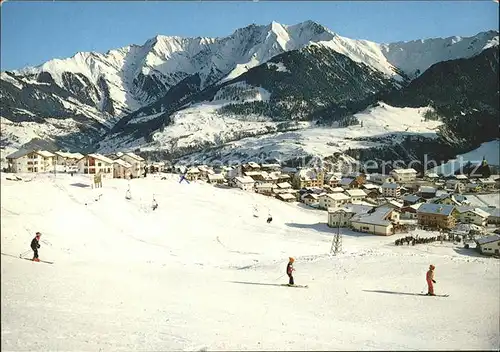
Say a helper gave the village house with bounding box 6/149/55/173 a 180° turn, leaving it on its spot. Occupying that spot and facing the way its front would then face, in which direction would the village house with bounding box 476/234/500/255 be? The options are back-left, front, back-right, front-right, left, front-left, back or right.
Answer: back-right

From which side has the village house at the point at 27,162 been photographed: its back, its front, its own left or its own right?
front

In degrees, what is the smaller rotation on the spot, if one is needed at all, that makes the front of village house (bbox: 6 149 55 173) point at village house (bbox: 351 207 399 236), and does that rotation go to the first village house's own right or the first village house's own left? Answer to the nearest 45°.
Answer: approximately 45° to the first village house's own left

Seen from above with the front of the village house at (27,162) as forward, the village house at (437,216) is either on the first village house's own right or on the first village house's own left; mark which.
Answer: on the first village house's own left

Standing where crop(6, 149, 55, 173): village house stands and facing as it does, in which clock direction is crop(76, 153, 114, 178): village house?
crop(76, 153, 114, 178): village house is roughly at 9 o'clock from crop(6, 149, 55, 173): village house.

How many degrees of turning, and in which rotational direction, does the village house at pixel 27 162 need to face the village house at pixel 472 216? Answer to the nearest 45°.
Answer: approximately 90° to its left

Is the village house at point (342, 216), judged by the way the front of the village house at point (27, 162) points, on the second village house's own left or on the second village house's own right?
on the second village house's own left
